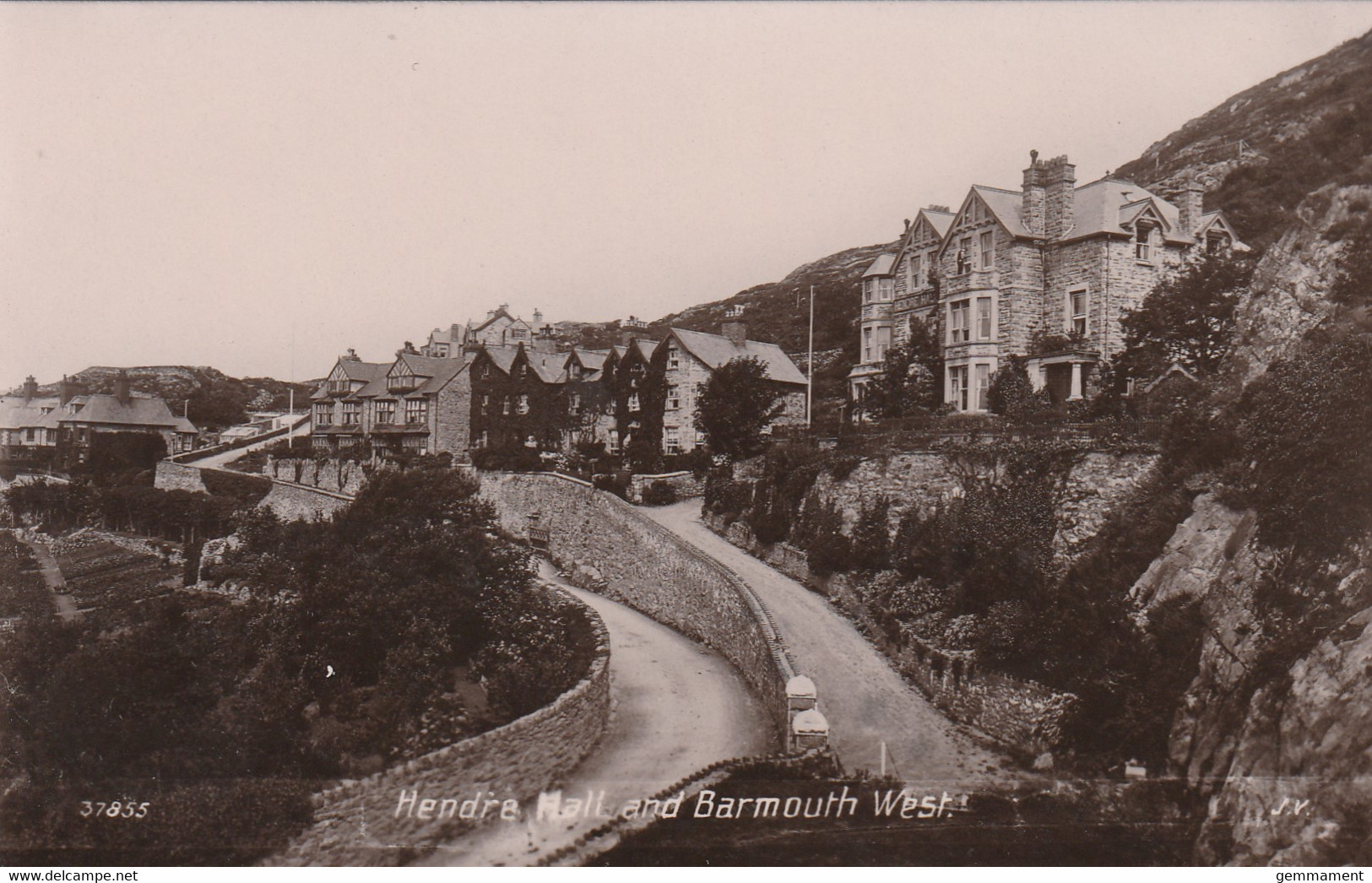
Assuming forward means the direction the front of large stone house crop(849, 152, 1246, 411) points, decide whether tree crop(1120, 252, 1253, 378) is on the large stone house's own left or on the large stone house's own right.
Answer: on the large stone house's own left

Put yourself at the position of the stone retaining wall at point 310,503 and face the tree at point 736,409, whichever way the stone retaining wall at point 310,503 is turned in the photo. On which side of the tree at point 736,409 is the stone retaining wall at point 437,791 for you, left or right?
right

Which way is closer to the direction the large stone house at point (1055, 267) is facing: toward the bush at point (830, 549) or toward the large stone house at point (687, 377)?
the bush

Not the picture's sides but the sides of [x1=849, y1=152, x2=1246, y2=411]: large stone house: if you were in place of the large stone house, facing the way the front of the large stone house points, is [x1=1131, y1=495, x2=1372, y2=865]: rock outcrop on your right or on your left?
on your left

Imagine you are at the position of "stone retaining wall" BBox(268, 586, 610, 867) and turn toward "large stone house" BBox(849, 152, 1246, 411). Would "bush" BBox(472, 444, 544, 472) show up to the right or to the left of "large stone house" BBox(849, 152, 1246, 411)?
left

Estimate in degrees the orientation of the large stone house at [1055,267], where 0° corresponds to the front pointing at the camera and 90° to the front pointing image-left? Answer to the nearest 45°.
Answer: approximately 45°

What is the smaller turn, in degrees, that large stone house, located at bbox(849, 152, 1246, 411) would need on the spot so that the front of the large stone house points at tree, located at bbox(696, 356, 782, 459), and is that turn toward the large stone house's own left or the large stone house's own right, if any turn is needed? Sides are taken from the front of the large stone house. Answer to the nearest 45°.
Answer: approximately 45° to the large stone house's own right
